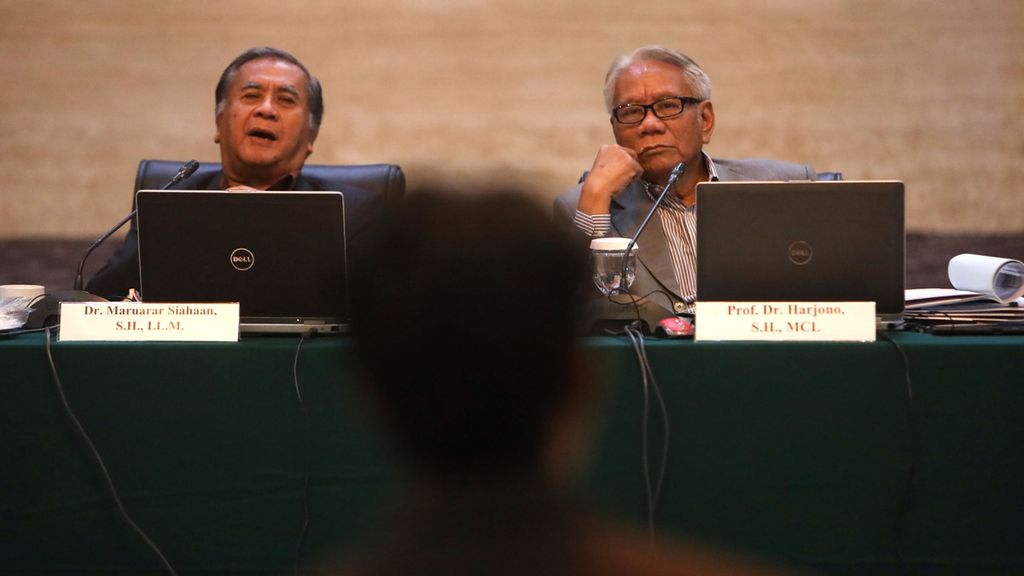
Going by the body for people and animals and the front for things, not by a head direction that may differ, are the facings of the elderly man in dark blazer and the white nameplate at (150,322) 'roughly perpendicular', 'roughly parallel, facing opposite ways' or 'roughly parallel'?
roughly parallel

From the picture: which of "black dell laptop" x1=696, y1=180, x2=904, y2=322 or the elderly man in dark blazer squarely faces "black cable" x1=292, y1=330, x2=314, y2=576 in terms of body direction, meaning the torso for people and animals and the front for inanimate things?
the elderly man in dark blazer

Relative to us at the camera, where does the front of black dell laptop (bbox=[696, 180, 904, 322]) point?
facing away from the viewer

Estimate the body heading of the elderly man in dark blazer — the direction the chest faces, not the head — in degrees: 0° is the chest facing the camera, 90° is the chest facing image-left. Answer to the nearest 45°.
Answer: approximately 0°

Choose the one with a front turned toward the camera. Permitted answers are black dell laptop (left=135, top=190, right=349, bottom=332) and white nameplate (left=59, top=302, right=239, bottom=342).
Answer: the white nameplate

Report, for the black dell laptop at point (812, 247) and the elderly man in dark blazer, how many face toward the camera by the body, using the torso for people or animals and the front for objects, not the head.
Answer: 1

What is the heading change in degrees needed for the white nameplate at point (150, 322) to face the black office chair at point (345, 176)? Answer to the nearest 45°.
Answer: approximately 135° to its left

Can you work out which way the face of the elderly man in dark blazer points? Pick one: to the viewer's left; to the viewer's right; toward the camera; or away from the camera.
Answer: toward the camera

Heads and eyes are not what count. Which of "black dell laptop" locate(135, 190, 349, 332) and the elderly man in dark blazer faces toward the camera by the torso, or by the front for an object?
the elderly man in dark blazer

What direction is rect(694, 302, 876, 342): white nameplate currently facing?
toward the camera

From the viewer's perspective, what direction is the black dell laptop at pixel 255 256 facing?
away from the camera

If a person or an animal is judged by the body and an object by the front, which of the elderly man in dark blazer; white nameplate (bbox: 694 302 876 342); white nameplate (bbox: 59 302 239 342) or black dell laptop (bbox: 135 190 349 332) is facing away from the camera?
the black dell laptop

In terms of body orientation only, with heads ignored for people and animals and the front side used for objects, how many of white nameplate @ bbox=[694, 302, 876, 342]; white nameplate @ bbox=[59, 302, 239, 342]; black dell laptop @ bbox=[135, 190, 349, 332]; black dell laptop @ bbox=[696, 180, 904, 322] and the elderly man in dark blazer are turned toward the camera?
3

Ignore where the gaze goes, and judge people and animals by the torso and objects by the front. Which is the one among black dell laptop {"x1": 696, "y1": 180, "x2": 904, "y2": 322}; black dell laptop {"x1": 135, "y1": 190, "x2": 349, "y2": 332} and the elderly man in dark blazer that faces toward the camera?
the elderly man in dark blazer
